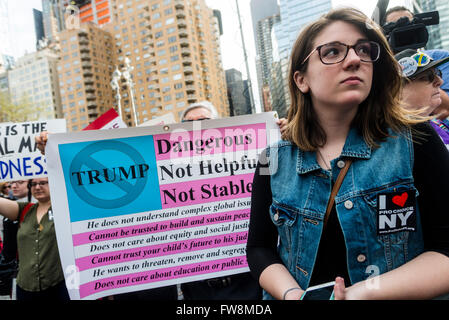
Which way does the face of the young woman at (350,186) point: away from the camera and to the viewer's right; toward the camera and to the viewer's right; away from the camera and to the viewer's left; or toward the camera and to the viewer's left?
toward the camera and to the viewer's right

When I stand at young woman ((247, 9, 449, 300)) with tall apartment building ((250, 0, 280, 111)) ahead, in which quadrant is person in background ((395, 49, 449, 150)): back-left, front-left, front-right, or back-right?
front-right

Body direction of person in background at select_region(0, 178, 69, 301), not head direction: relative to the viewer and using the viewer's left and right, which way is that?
facing the viewer

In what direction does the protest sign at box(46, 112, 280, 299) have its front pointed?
toward the camera

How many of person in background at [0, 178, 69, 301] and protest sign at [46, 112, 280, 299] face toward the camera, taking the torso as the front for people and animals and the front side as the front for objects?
2

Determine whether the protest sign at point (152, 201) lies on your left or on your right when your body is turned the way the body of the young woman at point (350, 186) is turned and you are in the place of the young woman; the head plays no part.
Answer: on your right

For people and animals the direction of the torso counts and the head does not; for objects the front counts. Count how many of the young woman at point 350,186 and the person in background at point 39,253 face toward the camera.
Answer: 2

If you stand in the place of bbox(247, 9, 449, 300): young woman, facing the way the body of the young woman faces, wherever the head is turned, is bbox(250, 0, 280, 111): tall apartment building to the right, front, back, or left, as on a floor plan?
back

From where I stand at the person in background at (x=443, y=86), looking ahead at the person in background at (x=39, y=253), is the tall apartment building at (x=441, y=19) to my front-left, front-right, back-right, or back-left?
back-right

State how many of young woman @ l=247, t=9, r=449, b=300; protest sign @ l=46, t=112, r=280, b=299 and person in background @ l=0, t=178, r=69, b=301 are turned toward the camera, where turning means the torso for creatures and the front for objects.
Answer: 3

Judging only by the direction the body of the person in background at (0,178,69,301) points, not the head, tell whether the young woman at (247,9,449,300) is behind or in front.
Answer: in front
